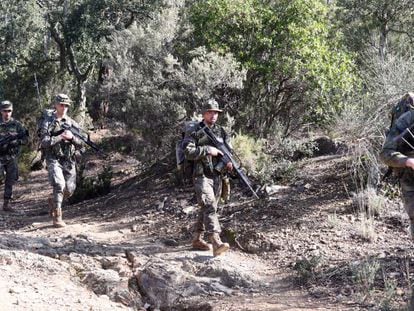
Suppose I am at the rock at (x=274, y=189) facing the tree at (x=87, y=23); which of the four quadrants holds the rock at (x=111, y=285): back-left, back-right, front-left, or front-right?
back-left

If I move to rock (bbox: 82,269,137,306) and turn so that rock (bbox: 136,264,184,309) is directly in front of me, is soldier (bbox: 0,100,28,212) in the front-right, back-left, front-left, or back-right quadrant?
back-left

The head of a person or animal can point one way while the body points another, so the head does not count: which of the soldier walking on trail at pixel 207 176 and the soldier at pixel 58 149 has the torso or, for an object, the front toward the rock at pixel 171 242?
the soldier

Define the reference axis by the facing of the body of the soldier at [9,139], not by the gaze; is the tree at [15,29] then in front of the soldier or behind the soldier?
behind

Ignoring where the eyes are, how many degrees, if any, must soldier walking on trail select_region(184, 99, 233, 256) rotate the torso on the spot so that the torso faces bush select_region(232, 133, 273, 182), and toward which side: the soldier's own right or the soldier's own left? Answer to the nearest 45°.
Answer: approximately 135° to the soldier's own left
